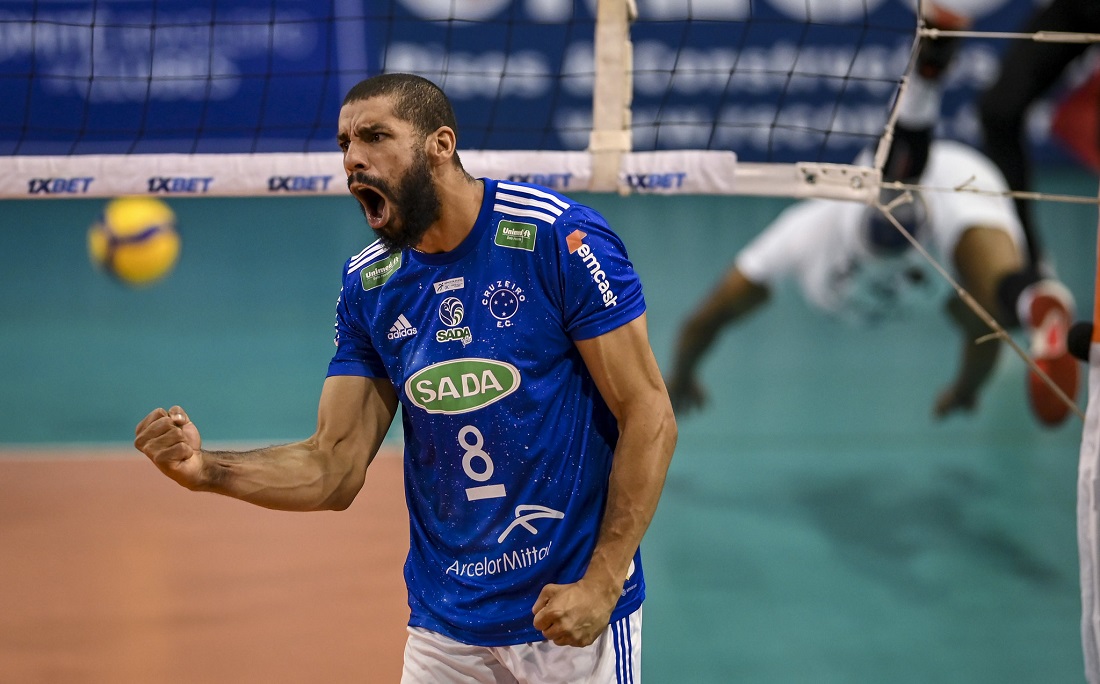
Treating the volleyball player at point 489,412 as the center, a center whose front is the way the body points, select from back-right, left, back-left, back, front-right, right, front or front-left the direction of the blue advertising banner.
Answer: back-right

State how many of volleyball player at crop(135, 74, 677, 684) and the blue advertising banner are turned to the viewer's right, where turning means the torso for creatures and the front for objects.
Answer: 0

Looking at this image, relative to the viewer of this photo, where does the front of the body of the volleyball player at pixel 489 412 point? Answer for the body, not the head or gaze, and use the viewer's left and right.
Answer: facing the viewer and to the left of the viewer

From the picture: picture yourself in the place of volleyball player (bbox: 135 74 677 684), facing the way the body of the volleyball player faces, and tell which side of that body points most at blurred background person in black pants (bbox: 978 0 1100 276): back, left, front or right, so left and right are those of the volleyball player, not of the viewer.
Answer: back

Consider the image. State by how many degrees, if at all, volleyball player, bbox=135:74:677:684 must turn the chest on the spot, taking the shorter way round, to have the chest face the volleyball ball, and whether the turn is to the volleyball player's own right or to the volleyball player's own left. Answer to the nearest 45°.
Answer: approximately 135° to the volleyball player's own right

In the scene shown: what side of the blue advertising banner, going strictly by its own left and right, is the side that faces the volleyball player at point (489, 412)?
front

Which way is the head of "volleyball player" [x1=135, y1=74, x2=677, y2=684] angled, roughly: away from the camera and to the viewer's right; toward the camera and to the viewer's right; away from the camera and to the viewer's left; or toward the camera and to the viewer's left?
toward the camera and to the viewer's left

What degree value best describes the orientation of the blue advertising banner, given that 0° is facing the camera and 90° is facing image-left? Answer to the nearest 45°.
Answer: approximately 0°

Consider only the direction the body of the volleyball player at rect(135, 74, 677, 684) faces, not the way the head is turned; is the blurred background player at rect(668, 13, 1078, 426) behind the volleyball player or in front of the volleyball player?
behind
